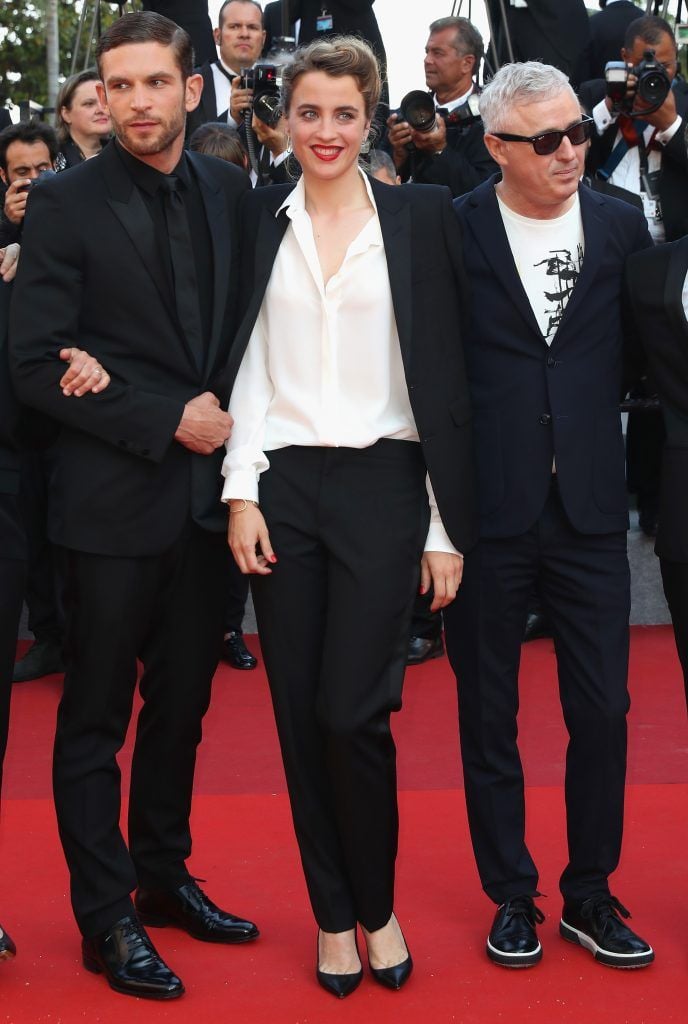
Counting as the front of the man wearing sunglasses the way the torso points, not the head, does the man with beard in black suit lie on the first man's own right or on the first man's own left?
on the first man's own right

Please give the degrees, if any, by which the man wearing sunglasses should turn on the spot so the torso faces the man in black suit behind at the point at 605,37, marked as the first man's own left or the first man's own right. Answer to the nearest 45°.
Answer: approximately 180°

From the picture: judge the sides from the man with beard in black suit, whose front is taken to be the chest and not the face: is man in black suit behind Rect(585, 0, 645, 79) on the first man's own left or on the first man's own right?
on the first man's own left

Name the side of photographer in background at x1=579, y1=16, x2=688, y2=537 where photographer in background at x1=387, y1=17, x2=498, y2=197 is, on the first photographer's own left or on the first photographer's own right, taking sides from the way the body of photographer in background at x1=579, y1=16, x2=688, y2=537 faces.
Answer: on the first photographer's own right

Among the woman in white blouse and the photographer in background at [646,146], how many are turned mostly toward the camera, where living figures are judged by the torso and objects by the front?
2

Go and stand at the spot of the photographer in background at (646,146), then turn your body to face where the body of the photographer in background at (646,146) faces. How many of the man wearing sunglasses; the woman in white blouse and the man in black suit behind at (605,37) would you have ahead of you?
2

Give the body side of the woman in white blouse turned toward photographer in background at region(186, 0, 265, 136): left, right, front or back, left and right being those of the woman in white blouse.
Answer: back

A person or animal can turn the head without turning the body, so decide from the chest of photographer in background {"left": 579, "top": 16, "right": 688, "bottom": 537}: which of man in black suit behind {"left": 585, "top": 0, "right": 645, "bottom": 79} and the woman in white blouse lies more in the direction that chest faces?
the woman in white blouse

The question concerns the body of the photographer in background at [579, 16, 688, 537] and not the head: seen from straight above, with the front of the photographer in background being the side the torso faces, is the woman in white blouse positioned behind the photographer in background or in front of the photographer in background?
in front
